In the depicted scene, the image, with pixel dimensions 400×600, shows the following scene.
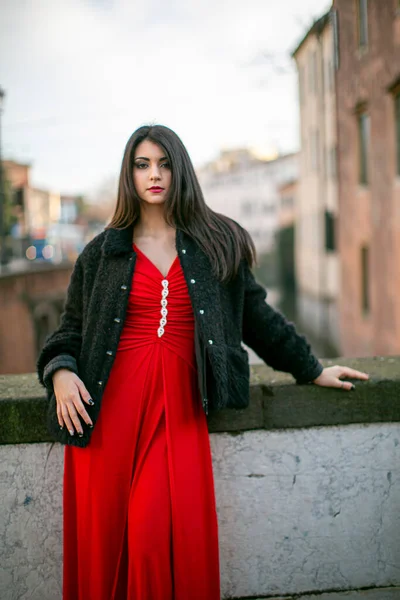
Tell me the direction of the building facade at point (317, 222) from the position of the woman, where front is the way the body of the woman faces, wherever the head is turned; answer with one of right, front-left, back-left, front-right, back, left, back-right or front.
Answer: back

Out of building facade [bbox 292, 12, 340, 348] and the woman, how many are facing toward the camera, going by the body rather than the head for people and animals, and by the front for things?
1

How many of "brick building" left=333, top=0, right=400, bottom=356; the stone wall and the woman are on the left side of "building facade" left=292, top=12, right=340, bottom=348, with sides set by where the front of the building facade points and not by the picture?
3

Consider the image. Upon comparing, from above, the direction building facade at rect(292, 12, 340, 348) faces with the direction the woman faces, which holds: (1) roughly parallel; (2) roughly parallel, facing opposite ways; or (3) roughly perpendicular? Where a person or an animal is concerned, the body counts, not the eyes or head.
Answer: roughly perpendicular

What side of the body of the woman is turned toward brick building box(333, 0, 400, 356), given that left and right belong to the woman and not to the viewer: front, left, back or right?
back

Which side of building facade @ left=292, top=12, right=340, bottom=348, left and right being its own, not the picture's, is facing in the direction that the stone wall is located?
left

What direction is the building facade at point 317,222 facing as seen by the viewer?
to the viewer's left

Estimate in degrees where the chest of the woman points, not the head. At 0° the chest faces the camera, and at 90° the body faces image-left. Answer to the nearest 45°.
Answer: approximately 0°

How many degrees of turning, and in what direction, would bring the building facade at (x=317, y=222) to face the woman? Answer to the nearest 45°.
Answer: approximately 90° to its left
